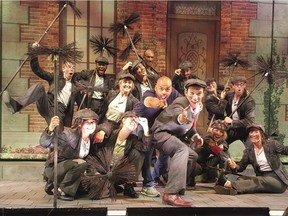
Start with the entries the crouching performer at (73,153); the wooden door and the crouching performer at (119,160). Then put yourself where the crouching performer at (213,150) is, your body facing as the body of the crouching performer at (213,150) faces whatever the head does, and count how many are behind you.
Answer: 1

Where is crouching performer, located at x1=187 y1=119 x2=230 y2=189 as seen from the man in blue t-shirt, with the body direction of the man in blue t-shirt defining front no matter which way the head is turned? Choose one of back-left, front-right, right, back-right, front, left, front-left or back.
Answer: back-left

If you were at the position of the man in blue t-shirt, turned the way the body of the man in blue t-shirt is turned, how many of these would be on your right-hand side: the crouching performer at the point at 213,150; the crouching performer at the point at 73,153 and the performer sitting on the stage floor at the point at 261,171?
1

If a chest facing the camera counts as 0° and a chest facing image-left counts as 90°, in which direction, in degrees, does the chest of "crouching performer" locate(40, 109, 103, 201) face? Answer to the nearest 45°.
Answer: approximately 315°

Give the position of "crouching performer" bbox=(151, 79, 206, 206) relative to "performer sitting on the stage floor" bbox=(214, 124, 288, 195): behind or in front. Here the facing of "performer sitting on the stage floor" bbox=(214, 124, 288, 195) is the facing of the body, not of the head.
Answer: in front

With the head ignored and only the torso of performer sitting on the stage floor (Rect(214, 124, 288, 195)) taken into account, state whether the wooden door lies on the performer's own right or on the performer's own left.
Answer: on the performer's own right

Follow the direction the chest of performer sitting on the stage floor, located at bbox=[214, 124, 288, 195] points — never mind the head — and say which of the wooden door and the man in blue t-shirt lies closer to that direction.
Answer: the man in blue t-shirt

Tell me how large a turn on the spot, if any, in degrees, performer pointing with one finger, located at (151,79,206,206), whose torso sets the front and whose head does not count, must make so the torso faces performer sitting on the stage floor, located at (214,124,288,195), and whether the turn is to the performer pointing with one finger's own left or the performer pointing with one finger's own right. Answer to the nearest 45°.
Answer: approximately 90° to the performer pointing with one finger's own left

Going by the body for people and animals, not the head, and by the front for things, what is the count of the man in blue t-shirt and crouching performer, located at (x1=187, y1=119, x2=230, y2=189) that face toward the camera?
2

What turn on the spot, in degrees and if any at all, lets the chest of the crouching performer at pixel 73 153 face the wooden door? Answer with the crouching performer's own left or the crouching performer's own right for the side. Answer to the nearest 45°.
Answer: approximately 90° to the crouching performer's own left
